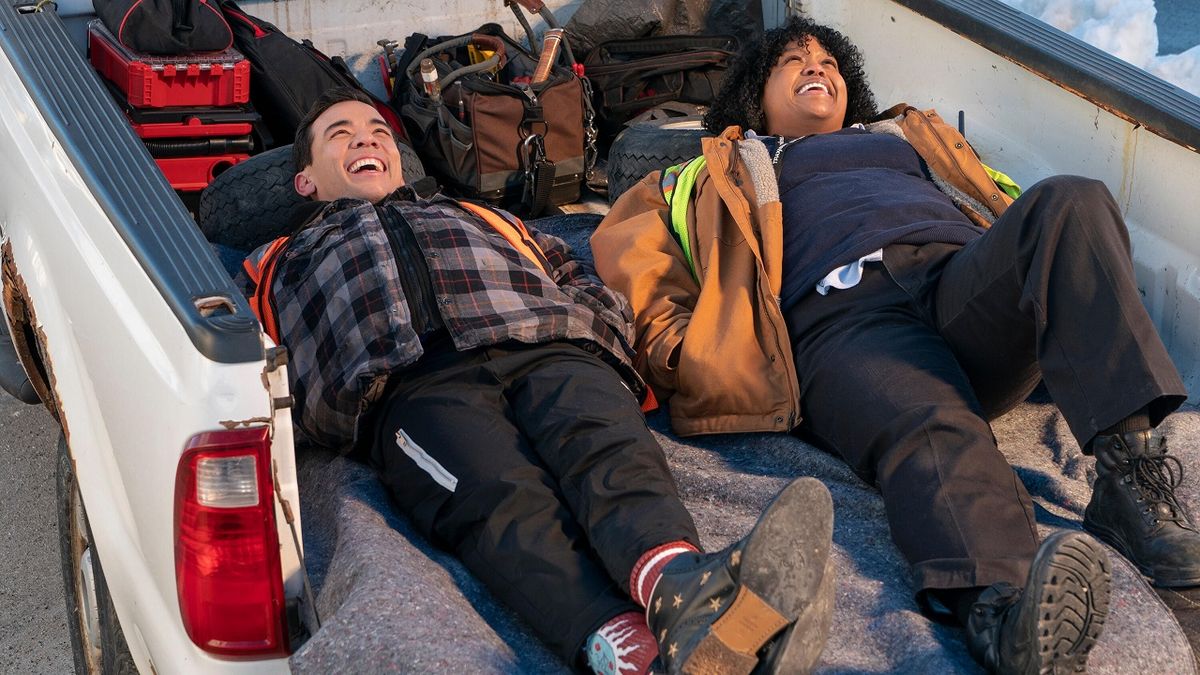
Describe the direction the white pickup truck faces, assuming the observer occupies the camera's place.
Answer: facing away from the viewer and to the left of the viewer
